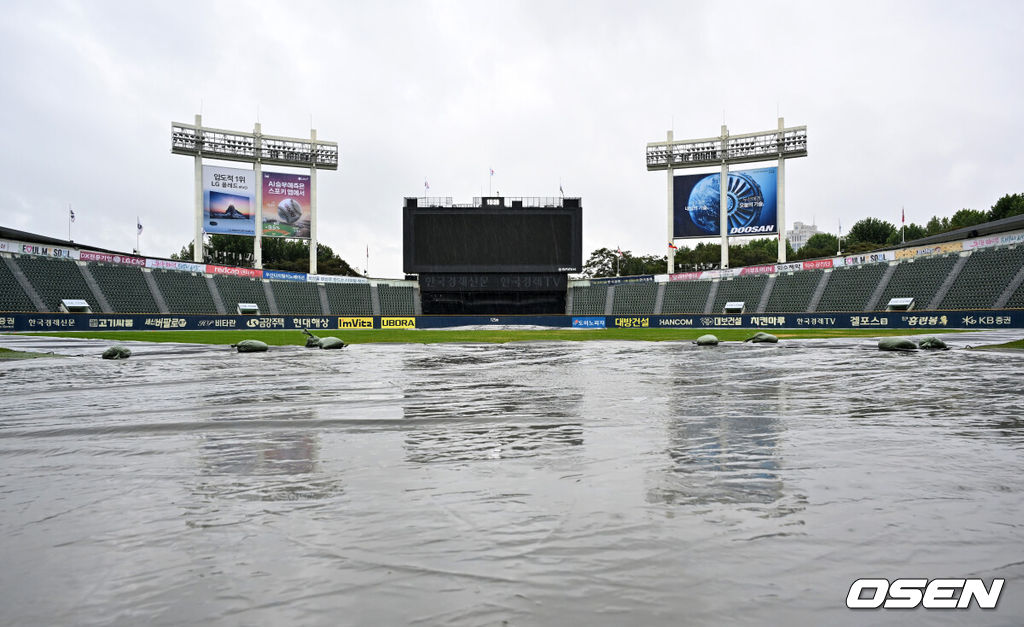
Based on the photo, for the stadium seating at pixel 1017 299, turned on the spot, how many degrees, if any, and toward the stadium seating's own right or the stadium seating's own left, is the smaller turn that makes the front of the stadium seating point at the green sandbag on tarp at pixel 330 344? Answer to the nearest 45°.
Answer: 0° — it already faces it

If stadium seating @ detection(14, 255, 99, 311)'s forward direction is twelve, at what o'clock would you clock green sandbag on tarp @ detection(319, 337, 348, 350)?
The green sandbag on tarp is roughly at 1 o'clock from the stadium seating.

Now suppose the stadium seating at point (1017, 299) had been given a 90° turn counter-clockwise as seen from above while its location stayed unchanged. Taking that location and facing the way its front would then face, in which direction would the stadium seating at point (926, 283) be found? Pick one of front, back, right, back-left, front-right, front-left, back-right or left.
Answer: back

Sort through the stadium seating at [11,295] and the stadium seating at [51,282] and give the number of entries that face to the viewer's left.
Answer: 0

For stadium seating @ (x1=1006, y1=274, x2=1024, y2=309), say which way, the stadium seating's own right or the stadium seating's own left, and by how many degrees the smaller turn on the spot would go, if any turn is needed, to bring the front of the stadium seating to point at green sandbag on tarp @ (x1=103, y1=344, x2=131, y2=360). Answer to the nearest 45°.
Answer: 0° — it already faces it

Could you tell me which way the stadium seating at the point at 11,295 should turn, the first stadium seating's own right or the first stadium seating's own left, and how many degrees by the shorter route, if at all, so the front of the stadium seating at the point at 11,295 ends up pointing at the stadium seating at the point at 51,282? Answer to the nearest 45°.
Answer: approximately 90° to the first stadium seating's own left

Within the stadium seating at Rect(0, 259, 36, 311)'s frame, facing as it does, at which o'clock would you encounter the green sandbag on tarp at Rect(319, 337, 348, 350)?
The green sandbag on tarp is roughly at 1 o'clock from the stadium seating.

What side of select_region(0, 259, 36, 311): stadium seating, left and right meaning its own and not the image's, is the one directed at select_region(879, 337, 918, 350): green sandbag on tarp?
front

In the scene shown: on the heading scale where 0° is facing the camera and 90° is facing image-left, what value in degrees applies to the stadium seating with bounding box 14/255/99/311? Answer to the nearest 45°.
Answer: approximately 315°

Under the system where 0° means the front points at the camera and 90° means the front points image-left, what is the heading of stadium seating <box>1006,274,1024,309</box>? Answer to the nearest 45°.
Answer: approximately 45°

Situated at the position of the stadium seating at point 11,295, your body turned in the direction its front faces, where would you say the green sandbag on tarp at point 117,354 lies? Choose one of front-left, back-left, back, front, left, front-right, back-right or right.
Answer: front-right

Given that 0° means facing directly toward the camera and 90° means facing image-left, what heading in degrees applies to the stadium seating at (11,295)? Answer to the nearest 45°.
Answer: approximately 315°

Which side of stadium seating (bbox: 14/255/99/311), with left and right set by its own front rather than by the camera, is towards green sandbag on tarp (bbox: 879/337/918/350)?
front
